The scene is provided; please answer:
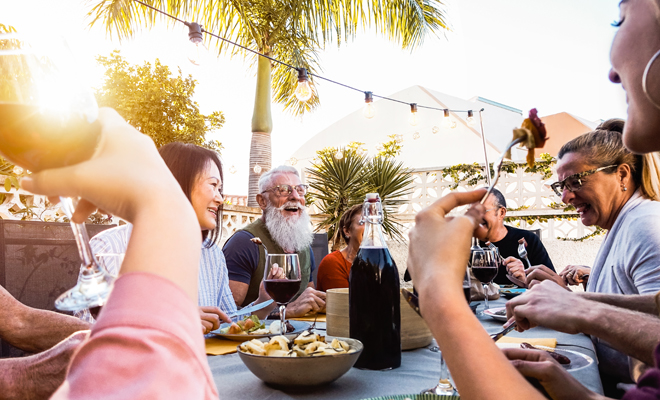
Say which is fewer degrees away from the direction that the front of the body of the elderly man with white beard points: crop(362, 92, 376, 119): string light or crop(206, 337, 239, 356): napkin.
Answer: the napkin

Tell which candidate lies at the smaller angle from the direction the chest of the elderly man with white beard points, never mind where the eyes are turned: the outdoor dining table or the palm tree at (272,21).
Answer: the outdoor dining table

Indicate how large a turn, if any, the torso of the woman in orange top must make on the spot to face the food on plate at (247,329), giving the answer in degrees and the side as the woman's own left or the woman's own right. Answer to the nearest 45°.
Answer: approximately 90° to the woman's own right

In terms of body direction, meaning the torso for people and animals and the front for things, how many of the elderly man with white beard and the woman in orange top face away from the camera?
0

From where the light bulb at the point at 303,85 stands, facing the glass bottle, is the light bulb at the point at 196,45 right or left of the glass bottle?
right

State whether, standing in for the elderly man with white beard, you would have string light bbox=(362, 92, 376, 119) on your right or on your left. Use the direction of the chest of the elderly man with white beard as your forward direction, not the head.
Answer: on your left

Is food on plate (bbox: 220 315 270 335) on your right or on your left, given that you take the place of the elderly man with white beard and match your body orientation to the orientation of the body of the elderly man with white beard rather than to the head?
on your right

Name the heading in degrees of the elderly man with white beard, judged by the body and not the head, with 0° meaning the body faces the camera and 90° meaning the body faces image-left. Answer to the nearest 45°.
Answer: approximately 315°

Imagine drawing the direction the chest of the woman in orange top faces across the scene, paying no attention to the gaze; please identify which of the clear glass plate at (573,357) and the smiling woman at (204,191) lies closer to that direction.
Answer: the clear glass plate
